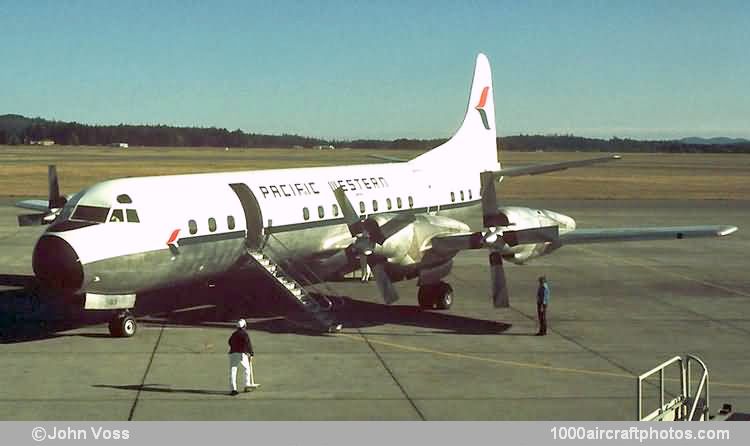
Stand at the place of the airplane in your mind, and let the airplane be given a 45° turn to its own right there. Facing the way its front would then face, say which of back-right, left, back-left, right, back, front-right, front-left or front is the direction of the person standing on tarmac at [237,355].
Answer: left

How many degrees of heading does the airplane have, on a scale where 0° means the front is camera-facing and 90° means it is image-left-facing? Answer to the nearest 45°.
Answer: approximately 45°

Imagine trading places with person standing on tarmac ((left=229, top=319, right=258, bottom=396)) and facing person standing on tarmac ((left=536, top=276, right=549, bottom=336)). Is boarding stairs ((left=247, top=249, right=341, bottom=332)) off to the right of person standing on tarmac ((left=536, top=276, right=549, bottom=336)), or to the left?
left
